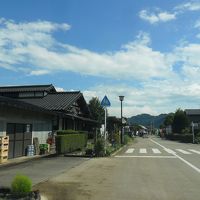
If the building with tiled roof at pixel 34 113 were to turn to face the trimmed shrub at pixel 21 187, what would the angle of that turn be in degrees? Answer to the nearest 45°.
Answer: approximately 45° to its right

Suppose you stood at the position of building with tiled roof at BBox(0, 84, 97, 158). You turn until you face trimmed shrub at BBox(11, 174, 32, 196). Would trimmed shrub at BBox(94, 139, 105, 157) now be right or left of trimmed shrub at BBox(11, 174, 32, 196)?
left

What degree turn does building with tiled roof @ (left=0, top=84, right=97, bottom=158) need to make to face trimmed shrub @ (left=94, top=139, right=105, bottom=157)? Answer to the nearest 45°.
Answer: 0° — it already faces it

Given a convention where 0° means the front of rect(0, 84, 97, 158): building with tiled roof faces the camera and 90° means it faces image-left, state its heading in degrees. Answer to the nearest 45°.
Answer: approximately 315°
